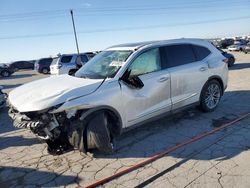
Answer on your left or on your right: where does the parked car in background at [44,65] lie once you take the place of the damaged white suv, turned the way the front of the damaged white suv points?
on your right

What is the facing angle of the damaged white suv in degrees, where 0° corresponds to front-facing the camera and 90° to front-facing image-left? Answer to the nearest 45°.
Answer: approximately 45°
